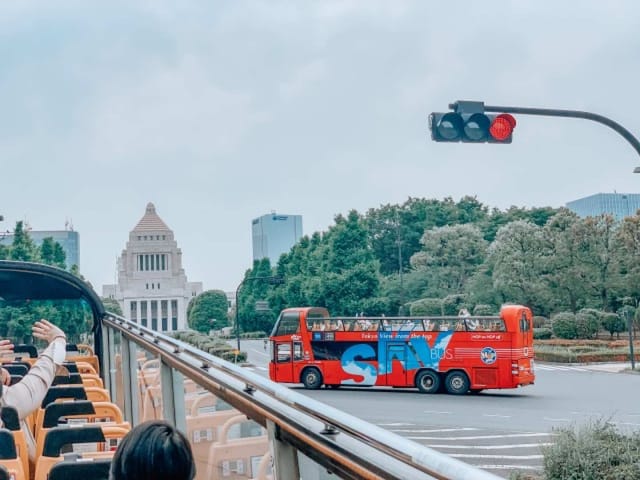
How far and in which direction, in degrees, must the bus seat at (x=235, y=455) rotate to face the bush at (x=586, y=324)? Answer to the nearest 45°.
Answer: approximately 45° to its right

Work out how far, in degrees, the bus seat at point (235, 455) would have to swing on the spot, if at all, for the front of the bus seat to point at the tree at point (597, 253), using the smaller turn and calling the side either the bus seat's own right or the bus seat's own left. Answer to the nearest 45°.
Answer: approximately 45° to the bus seat's own right

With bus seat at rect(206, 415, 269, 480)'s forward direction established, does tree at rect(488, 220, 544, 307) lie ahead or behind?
ahead

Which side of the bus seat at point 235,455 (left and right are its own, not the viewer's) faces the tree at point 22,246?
front

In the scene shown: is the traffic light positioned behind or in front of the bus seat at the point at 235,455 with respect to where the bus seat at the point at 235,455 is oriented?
in front

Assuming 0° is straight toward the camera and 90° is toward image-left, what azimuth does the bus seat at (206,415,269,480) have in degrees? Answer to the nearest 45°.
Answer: approximately 180°
